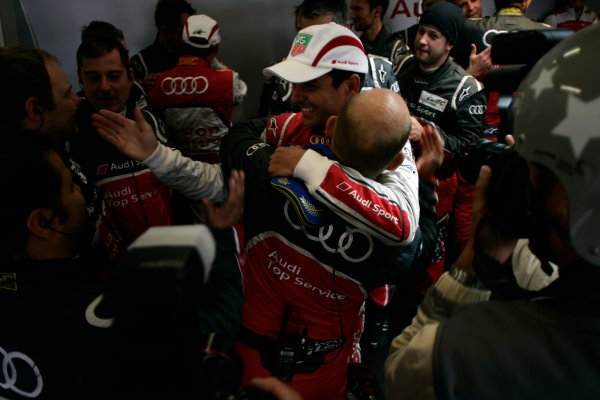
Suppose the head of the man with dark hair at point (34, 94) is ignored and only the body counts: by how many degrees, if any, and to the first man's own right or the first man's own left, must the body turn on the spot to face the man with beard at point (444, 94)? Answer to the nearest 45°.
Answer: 0° — they already face them

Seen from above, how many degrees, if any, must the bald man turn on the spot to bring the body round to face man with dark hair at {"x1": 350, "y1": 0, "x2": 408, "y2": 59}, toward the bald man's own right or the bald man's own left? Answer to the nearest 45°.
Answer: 0° — they already face them

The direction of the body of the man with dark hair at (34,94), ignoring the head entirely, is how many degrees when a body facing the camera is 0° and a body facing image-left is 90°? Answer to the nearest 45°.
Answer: approximately 270°

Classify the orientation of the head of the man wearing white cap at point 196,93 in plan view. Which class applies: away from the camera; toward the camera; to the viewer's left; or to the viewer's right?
away from the camera

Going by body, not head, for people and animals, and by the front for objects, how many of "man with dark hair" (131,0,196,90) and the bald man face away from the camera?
1
